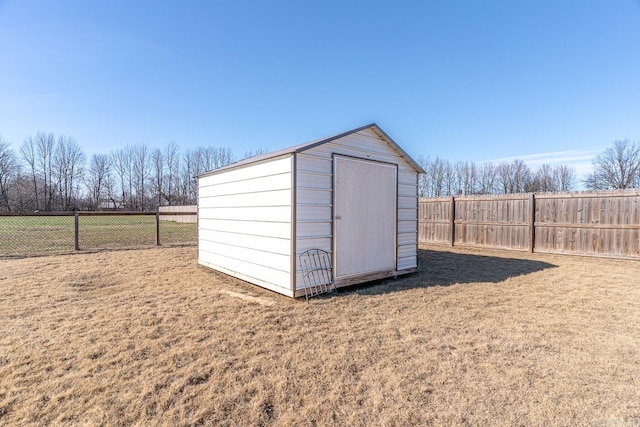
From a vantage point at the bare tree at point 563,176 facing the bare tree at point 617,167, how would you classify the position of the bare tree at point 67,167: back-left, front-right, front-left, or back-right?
back-right

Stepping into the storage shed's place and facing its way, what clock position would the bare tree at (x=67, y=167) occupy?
The bare tree is roughly at 6 o'clock from the storage shed.

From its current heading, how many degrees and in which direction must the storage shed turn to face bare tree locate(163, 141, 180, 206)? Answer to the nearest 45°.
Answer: approximately 180°

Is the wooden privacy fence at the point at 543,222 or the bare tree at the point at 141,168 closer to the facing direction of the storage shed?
the wooden privacy fence

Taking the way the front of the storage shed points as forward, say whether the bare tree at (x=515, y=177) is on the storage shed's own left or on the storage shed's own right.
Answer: on the storage shed's own left

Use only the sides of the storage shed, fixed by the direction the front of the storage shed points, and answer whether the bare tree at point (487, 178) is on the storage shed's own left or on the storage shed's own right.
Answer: on the storage shed's own left

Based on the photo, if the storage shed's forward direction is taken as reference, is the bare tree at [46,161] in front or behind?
behind

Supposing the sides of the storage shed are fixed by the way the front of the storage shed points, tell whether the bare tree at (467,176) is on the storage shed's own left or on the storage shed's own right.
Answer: on the storage shed's own left

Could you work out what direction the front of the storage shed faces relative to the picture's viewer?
facing the viewer and to the right of the viewer

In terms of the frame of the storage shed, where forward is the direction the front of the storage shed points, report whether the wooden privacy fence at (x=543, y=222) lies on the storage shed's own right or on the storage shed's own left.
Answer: on the storage shed's own left

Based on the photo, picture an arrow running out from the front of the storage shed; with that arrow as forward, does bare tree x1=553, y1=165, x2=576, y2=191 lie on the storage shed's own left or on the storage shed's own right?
on the storage shed's own left

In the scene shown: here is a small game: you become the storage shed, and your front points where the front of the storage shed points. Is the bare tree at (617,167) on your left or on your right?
on your left

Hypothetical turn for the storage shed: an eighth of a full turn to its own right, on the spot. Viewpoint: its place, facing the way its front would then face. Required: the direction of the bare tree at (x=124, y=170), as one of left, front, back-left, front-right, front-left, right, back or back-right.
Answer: back-right

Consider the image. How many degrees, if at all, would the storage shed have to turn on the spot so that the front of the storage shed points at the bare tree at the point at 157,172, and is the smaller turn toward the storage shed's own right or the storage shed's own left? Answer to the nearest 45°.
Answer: approximately 180°

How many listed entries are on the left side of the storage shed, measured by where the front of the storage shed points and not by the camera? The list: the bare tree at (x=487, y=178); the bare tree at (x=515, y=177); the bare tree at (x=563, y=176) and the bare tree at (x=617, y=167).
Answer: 4
